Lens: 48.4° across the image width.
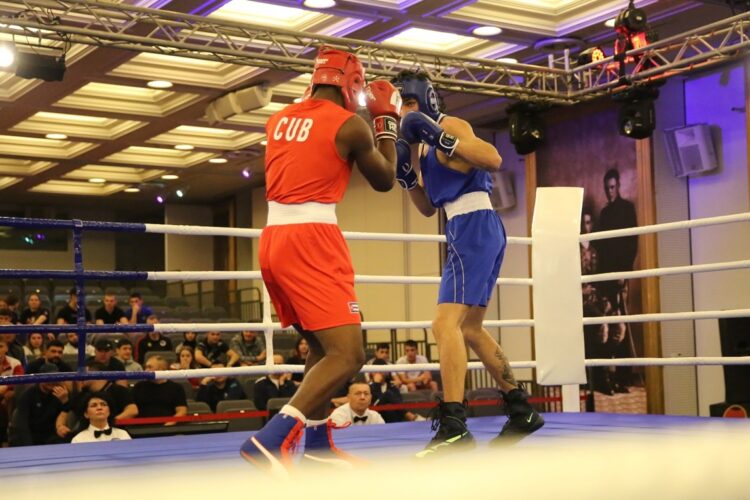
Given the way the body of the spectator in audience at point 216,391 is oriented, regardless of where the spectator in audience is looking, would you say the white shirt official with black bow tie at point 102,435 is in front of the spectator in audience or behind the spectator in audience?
in front

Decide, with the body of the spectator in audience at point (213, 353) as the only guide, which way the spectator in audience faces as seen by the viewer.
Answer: toward the camera

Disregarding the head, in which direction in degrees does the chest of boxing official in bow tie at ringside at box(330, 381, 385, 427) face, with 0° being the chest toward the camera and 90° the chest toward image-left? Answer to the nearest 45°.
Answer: approximately 0°

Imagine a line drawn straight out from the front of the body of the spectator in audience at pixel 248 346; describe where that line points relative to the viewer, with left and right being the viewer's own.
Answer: facing the viewer

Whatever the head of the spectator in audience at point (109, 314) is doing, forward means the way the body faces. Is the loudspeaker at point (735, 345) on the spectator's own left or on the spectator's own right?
on the spectator's own left

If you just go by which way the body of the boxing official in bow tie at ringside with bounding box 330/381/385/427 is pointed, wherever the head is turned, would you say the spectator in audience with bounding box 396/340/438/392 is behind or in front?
behind

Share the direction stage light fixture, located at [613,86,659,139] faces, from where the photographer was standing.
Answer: facing the viewer and to the left of the viewer

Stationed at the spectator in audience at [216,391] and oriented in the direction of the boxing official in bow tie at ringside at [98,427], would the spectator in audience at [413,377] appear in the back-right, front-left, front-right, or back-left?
back-left

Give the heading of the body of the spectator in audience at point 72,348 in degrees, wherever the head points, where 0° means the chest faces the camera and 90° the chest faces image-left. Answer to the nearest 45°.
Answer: approximately 315°

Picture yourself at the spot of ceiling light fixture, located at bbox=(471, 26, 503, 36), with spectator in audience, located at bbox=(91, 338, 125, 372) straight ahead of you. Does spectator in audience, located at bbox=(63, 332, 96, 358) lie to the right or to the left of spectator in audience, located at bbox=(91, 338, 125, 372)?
right

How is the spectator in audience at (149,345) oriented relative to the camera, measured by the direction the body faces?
toward the camera

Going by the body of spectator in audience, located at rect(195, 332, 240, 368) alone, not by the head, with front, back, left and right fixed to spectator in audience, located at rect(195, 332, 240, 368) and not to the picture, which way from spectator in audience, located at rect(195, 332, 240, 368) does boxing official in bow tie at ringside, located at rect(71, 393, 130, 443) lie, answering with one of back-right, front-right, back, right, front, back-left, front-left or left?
front
